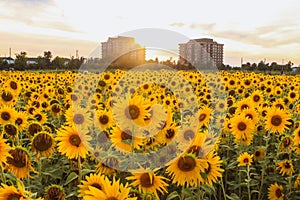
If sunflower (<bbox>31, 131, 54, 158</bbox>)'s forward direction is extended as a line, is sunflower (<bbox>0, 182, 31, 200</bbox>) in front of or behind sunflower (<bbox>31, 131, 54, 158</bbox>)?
in front

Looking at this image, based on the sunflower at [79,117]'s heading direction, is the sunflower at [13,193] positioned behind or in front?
in front

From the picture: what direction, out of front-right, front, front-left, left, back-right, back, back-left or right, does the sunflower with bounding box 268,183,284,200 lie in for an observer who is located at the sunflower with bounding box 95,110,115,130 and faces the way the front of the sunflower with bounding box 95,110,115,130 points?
left

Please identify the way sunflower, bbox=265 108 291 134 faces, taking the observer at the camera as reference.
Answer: facing the viewer

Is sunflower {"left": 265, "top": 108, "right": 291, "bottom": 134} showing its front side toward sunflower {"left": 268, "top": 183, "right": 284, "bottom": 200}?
yes

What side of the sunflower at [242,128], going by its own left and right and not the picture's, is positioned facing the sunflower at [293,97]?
back

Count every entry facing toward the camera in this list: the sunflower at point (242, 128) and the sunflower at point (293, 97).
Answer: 2

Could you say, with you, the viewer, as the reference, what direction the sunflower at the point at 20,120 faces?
facing the viewer

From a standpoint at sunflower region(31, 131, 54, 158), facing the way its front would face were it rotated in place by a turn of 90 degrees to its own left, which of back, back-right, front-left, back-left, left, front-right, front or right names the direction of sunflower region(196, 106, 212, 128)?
front-left

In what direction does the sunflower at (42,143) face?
toward the camera
